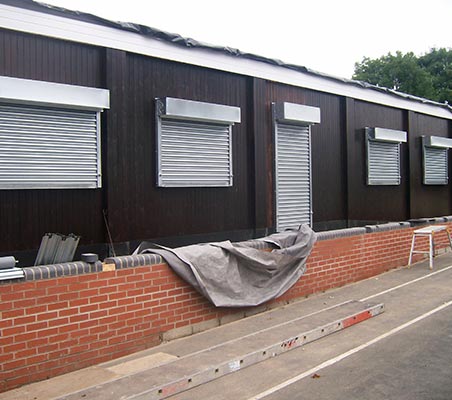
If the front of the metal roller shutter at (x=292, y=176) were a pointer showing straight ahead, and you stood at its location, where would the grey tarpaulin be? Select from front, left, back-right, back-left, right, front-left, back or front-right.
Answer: front-right

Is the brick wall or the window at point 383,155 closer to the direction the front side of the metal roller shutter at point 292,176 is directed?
the brick wall

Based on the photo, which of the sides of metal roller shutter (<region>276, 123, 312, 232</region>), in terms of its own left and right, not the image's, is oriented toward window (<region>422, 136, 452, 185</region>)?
left

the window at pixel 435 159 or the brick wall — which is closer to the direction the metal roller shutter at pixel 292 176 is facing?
the brick wall

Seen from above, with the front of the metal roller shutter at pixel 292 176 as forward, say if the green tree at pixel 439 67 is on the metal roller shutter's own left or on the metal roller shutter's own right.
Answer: on the metal roller shutter's own left

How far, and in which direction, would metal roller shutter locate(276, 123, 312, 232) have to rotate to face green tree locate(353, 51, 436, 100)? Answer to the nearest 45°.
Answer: approximately 135° to its left

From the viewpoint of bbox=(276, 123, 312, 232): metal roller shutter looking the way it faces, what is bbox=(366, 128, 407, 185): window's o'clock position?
The window is roughly at 9 o'clock from the metal roller shutter.

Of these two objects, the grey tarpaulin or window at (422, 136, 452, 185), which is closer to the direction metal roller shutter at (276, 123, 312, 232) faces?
the grey tarpaulin

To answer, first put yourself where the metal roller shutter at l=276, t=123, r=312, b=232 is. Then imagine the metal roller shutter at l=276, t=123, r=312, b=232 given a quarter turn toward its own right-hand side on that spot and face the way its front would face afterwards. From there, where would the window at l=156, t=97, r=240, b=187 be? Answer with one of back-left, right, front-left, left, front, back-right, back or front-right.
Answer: front

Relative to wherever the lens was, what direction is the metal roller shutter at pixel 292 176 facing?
facing the viewer and to the right of the viewer
